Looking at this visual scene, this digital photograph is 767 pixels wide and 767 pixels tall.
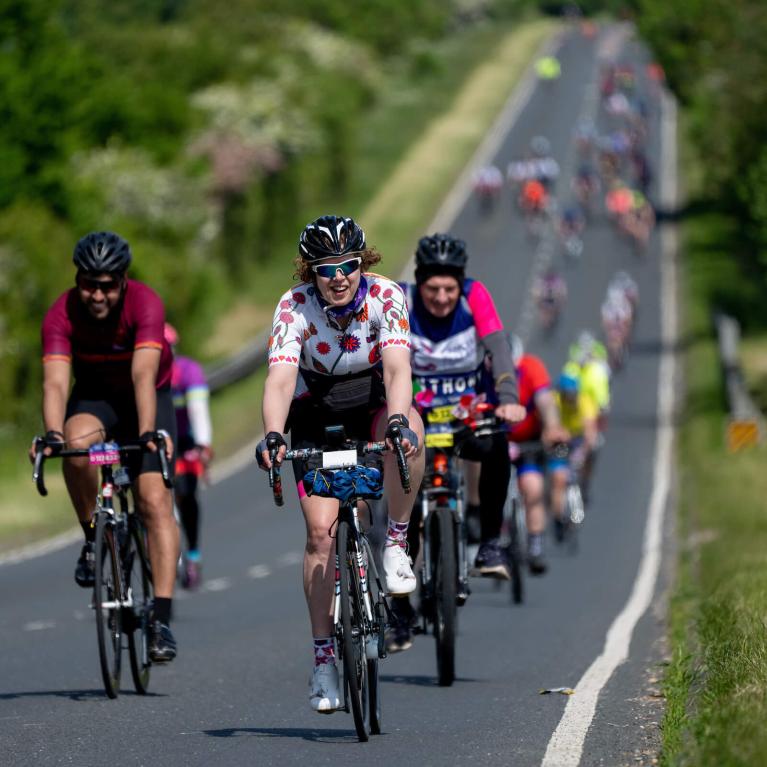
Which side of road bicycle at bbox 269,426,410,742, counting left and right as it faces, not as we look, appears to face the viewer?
front

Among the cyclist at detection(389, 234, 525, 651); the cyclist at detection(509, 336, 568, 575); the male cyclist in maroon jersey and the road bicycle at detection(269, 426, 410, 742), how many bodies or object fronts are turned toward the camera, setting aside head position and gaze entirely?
4

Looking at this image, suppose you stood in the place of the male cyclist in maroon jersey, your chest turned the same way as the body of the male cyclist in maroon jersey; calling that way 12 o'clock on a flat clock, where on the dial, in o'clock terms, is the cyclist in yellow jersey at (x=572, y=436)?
The cyclist in yellow jersey is roughly at 7 o'clock from the male cyclist in maroon jersey.

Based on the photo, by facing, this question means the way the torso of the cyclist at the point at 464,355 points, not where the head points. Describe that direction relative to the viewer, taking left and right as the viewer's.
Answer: facing the viewer

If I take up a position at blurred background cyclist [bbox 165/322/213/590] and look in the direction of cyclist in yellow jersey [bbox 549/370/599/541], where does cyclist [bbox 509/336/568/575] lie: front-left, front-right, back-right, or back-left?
front-right

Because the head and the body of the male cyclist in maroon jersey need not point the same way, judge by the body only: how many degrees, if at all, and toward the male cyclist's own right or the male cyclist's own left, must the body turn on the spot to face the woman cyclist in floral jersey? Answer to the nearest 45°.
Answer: approximately 45° to the male cyclist's own left

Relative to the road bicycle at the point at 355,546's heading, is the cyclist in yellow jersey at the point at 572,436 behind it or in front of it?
behind

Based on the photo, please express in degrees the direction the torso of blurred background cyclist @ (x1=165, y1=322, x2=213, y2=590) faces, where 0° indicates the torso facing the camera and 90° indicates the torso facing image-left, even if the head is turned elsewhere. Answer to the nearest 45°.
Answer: approximately 0°

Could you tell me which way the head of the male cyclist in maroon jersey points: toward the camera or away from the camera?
toward the camera

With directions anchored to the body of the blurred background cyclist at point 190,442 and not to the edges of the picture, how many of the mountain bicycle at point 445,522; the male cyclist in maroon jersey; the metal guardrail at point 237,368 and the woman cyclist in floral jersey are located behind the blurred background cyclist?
1

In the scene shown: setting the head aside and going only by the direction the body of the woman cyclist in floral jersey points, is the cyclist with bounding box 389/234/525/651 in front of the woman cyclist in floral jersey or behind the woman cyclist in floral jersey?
behind

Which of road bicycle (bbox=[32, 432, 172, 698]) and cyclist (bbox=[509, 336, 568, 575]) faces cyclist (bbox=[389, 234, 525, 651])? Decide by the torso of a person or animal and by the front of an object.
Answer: cyclist (bbox=[509, 336, 568, 575])

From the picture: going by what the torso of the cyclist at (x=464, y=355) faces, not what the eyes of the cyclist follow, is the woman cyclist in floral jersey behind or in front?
in front

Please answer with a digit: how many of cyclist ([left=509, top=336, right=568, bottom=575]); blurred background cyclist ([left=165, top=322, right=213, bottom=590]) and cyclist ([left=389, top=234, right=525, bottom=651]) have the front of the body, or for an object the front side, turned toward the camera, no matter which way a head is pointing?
3

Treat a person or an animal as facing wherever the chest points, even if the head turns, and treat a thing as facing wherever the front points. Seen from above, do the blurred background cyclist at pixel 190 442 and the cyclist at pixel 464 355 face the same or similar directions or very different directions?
same or similar directions

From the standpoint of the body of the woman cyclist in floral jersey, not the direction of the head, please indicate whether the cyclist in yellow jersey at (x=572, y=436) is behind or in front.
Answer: behind

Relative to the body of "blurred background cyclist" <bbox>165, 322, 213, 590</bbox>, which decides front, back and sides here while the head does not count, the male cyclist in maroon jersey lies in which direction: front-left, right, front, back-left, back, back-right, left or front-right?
front

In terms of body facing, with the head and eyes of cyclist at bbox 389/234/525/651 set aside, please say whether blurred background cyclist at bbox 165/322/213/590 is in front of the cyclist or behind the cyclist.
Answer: behind

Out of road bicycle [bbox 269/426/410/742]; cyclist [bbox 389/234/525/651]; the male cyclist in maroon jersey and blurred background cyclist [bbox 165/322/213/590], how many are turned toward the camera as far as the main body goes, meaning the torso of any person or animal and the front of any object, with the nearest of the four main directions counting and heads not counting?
4

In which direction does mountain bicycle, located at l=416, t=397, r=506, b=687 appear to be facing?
toward the camera
